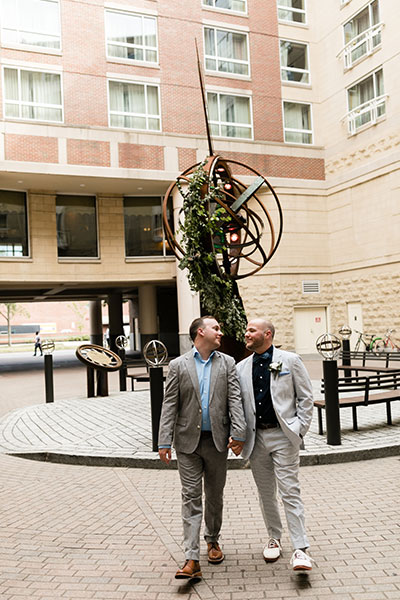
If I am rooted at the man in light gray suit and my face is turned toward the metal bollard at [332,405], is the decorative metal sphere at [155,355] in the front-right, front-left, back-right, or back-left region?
front-left

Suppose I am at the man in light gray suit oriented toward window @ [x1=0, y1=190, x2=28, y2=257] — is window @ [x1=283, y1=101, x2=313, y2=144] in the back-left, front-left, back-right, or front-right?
front-right

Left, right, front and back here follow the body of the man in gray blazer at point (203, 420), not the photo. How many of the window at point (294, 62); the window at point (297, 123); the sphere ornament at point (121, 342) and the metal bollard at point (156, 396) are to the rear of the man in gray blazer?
4

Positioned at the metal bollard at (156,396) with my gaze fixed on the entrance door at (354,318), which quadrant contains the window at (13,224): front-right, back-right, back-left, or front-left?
front-left

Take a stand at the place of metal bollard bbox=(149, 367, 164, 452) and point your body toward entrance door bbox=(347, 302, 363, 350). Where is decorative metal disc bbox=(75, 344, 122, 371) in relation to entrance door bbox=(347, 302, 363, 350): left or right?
left

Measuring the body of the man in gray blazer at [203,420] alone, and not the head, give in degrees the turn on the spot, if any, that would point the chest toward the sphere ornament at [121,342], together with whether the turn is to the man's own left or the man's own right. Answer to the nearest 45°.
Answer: approximately 180°

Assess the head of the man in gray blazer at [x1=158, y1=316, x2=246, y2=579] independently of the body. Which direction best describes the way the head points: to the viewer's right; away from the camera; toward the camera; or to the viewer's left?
to the viewer's right

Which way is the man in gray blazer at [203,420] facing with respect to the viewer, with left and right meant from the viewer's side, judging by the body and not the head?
facing the viewer

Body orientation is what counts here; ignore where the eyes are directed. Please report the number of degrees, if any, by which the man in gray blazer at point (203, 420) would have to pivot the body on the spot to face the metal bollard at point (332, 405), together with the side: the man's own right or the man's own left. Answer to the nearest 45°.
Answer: approximately 135° to the man's own left

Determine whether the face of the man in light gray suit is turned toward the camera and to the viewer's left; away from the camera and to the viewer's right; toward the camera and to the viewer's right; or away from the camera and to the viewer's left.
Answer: toward the camera and to the viewer's left

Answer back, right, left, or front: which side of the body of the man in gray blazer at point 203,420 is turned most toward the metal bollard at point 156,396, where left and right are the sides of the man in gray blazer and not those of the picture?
back

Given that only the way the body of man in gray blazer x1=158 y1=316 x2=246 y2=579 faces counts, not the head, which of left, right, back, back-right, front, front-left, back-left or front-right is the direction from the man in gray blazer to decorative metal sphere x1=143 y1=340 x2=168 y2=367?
back

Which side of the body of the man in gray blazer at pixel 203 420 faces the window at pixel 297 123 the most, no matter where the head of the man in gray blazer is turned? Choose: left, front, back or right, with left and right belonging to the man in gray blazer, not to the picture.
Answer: back

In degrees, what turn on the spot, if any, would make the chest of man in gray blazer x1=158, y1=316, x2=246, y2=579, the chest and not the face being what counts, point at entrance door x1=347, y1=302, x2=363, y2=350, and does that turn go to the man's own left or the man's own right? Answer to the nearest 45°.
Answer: approximately 180°
